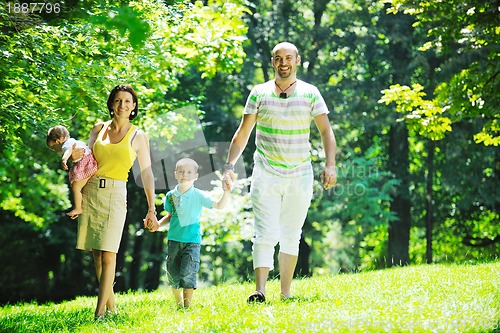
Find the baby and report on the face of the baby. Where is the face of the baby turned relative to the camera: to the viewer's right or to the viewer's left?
to the viewer's left

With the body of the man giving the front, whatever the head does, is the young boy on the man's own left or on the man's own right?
on the man's own right

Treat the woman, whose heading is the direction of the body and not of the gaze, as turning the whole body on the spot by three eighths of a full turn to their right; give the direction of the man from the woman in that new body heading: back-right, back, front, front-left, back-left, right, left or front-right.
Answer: back-right

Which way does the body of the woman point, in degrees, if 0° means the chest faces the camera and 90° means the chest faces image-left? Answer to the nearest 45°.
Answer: approximately 0°

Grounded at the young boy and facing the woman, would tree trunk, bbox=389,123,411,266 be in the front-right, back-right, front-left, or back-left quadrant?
back-right

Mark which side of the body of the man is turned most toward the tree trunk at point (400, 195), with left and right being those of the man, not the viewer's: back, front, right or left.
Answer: back

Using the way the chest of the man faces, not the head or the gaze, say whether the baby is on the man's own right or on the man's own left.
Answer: on the man's own right

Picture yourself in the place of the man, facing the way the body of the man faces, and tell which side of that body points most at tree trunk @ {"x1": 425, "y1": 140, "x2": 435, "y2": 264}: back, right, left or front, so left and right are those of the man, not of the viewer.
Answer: back

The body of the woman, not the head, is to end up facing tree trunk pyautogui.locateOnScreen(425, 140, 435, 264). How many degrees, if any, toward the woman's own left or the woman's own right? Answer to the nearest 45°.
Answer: approximately 135° to the woman's own left

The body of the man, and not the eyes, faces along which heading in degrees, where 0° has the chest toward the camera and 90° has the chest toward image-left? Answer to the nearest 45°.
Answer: approximately 0°
